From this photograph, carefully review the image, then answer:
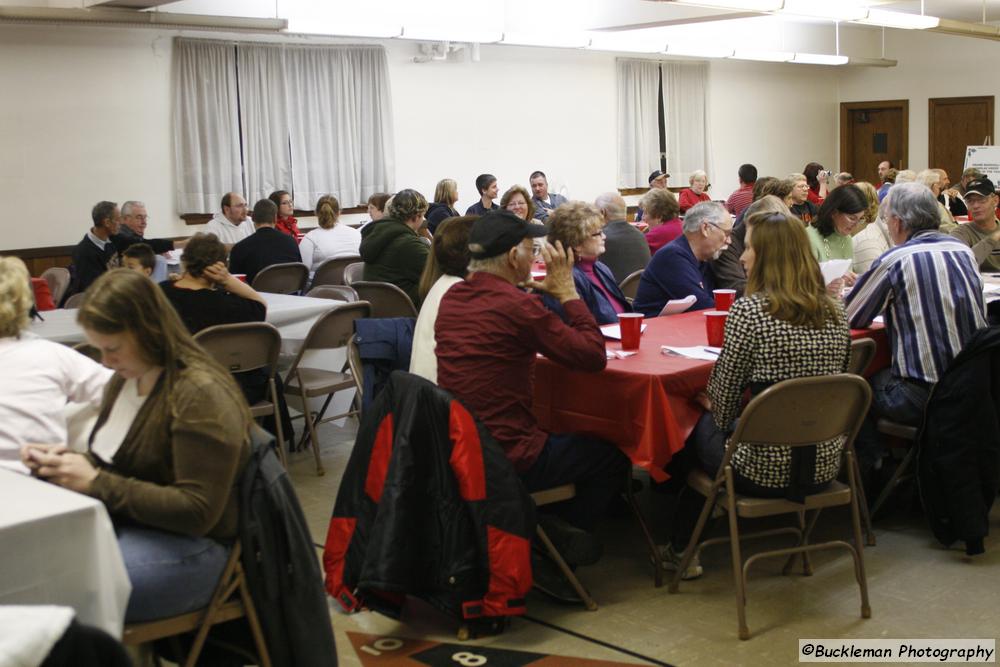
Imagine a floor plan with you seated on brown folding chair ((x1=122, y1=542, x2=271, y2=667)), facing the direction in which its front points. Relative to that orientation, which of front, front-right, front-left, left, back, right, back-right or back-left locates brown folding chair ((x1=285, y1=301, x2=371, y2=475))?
right

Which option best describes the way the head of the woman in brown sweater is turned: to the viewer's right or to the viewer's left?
to the viewer's left

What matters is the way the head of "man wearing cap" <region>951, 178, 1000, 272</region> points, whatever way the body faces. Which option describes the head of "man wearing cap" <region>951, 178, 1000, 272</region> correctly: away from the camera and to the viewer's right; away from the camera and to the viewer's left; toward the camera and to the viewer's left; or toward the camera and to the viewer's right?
toward the camera and to the viewer's left

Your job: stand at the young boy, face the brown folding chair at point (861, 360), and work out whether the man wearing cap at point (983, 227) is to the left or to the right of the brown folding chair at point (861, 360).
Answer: left

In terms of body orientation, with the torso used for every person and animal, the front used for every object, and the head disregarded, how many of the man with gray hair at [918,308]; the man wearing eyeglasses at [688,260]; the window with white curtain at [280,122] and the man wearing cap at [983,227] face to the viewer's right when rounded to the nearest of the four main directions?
1

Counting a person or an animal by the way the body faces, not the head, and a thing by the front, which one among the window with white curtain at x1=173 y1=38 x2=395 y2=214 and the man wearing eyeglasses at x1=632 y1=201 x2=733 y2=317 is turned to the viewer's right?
the man wearing eyeglasses

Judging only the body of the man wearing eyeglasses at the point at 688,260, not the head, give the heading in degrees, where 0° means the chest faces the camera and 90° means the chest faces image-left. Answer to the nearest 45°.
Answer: approximately 270°

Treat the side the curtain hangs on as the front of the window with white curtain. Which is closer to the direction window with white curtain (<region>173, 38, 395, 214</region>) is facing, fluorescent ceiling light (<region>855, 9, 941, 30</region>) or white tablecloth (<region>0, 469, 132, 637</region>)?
the white tablecloth

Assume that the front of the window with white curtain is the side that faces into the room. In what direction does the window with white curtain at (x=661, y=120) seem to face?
toward the camera

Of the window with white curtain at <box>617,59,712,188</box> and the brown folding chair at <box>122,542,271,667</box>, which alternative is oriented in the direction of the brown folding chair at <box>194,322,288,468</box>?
the window with white curtain

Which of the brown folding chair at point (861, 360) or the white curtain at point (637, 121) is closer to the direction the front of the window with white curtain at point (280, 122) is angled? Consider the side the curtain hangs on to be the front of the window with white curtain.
the brown folding chair

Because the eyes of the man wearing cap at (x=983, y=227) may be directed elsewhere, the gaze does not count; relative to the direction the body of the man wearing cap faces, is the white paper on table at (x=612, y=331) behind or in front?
in front

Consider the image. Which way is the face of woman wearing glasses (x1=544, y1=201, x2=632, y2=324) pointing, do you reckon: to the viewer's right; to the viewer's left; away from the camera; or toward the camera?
to the viewer's right
